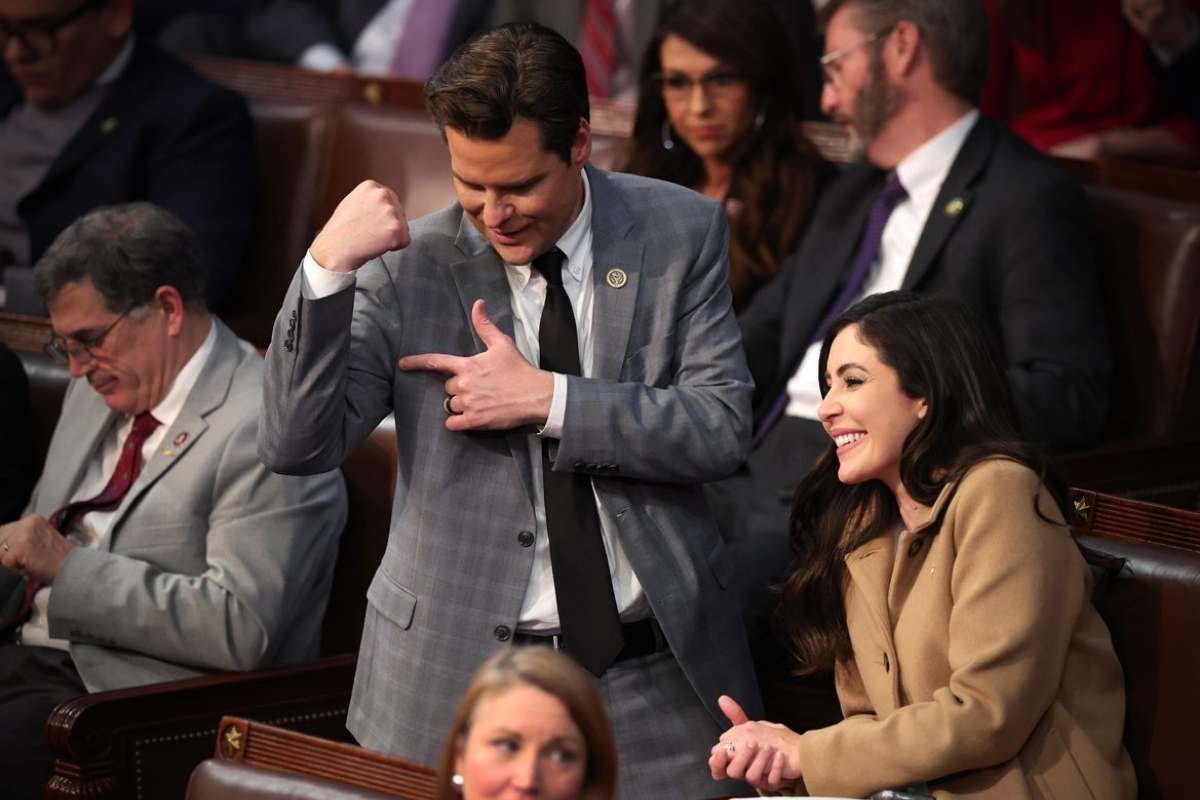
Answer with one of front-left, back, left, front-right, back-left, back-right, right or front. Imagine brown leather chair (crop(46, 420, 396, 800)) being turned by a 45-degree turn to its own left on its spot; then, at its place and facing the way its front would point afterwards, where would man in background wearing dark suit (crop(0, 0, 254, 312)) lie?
back

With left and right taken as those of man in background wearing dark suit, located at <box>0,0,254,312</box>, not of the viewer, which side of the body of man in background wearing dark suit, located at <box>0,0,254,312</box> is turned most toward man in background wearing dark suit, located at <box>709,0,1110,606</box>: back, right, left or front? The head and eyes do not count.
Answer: left

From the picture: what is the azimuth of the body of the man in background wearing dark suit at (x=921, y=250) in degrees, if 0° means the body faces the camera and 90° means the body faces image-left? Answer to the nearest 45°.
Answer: approximately 45°

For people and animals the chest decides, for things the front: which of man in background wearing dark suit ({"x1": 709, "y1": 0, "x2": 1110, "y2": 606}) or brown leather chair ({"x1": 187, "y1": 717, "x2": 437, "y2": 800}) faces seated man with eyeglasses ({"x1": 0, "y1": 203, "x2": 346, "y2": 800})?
the man in background wearing dark suit

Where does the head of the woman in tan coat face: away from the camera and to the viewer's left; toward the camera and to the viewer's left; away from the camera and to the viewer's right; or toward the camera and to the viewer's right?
toward the camera and to the viewer's left

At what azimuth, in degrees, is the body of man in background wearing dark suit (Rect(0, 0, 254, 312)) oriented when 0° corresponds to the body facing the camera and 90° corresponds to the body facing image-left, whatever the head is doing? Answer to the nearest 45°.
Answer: approximately 45°

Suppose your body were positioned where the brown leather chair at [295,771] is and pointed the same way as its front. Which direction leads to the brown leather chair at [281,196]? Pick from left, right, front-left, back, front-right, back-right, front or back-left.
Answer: back-right

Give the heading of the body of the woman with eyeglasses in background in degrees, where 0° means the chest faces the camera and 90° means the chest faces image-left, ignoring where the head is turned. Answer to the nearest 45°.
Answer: approximately 45°

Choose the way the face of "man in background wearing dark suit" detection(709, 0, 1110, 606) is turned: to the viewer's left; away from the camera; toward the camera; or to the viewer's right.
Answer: to the viewer's left

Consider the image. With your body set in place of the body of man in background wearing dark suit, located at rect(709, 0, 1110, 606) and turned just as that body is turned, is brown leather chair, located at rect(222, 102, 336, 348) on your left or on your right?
on your right

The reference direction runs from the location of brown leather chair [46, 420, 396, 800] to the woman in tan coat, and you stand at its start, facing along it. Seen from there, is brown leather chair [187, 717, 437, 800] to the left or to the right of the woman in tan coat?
right
